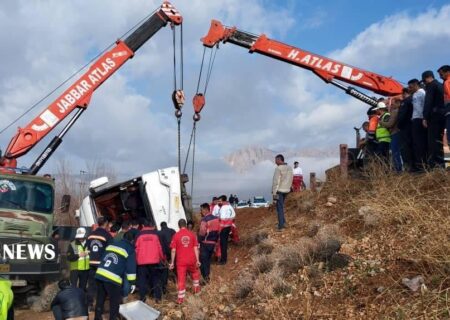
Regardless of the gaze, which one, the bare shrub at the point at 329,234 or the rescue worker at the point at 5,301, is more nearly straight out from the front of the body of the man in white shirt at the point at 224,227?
the rescue worker

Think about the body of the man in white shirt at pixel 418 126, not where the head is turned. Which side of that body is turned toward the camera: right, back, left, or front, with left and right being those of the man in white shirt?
left

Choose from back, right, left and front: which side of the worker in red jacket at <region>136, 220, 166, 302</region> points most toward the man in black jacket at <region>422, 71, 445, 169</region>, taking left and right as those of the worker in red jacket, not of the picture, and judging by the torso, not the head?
right

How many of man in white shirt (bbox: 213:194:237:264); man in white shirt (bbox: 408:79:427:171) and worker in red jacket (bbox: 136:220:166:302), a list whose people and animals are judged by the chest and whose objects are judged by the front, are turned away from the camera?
1

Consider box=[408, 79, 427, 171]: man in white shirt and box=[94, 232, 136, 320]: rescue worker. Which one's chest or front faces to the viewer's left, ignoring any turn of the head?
the man in white shirt

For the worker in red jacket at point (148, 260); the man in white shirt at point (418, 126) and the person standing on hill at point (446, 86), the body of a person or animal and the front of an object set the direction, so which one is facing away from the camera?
the worker in red jacket

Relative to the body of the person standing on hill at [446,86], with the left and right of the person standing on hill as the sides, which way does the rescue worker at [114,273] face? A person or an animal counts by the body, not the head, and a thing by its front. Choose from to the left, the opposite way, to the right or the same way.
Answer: to the right

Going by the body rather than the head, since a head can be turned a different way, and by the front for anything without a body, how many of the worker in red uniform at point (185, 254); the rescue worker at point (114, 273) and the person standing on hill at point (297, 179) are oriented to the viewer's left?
1

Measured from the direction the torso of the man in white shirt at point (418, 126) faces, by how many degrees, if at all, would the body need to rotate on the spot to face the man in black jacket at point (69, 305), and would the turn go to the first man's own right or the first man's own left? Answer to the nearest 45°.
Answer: approximately 45° to the first man's own left
